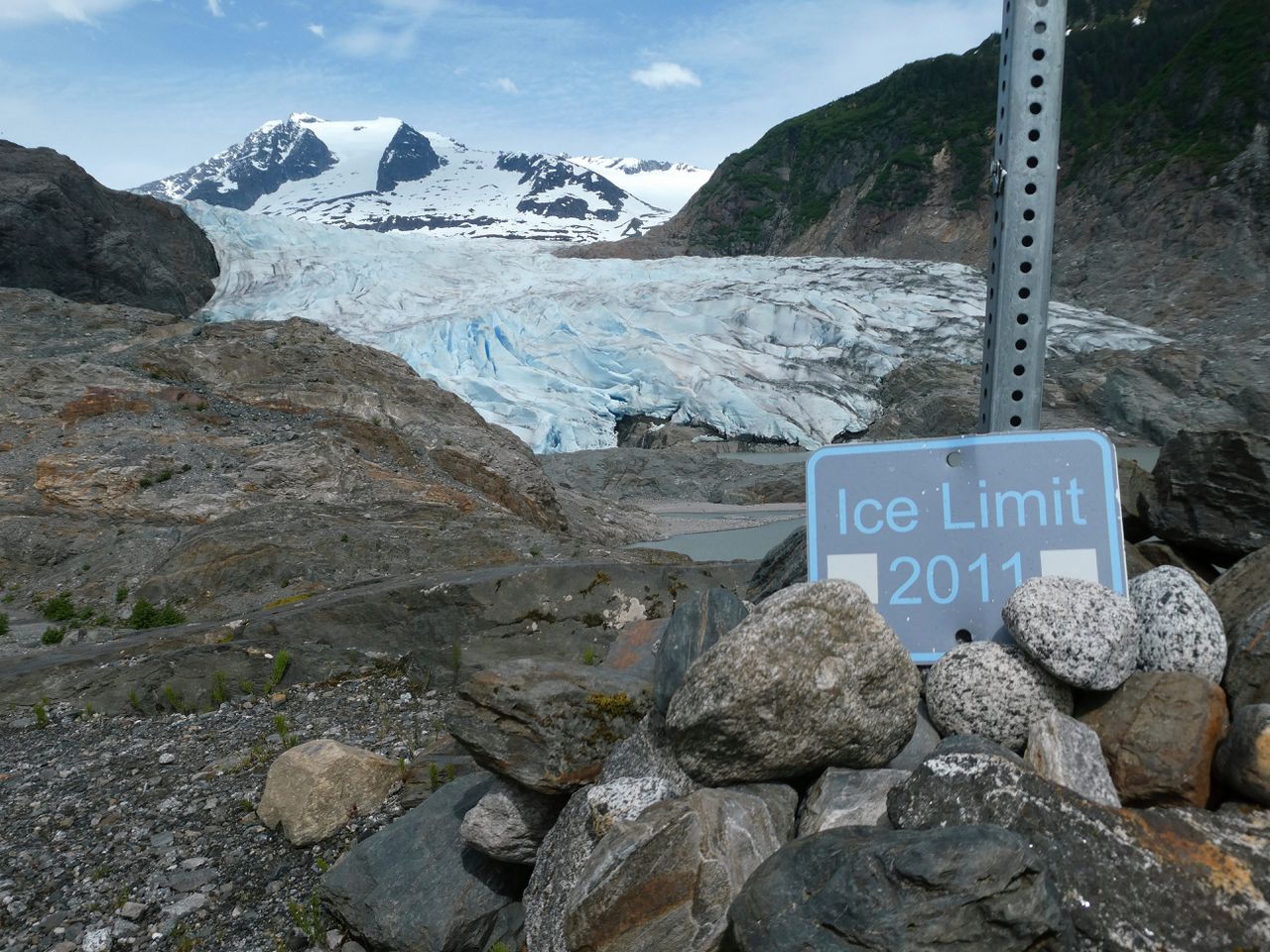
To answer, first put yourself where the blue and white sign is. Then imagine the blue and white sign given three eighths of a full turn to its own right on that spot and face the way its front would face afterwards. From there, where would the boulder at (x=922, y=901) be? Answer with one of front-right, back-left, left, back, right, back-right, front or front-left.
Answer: back-left

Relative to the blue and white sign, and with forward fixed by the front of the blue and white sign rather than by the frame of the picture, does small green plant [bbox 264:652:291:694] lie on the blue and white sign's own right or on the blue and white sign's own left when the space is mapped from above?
on the blue and white sign's own right

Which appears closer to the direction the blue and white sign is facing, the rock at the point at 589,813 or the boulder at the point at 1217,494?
the rock

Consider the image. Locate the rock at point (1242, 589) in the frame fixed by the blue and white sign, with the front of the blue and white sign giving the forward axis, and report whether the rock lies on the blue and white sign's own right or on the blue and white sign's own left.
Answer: on the blue and white sign's own left

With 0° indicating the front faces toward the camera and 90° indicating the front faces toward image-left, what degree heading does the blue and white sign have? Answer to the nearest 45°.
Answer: approximately 0°

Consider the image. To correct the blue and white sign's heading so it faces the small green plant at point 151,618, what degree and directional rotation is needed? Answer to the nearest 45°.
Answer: approximately 135° to its right

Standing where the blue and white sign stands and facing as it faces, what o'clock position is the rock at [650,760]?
The rock is roughly at 2 o'clock from the blue and white sign.

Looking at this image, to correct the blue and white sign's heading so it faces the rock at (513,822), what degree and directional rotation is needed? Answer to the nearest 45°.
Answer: approximately 90° to its right

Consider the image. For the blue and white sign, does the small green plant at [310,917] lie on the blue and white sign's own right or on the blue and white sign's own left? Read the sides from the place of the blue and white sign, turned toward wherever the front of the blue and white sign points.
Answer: on the blue and white sign's own right

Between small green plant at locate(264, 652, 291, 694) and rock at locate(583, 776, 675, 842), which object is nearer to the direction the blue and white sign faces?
the rock

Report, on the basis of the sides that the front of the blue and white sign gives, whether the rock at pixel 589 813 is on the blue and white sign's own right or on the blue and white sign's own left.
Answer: on the blue and white sign's own right
